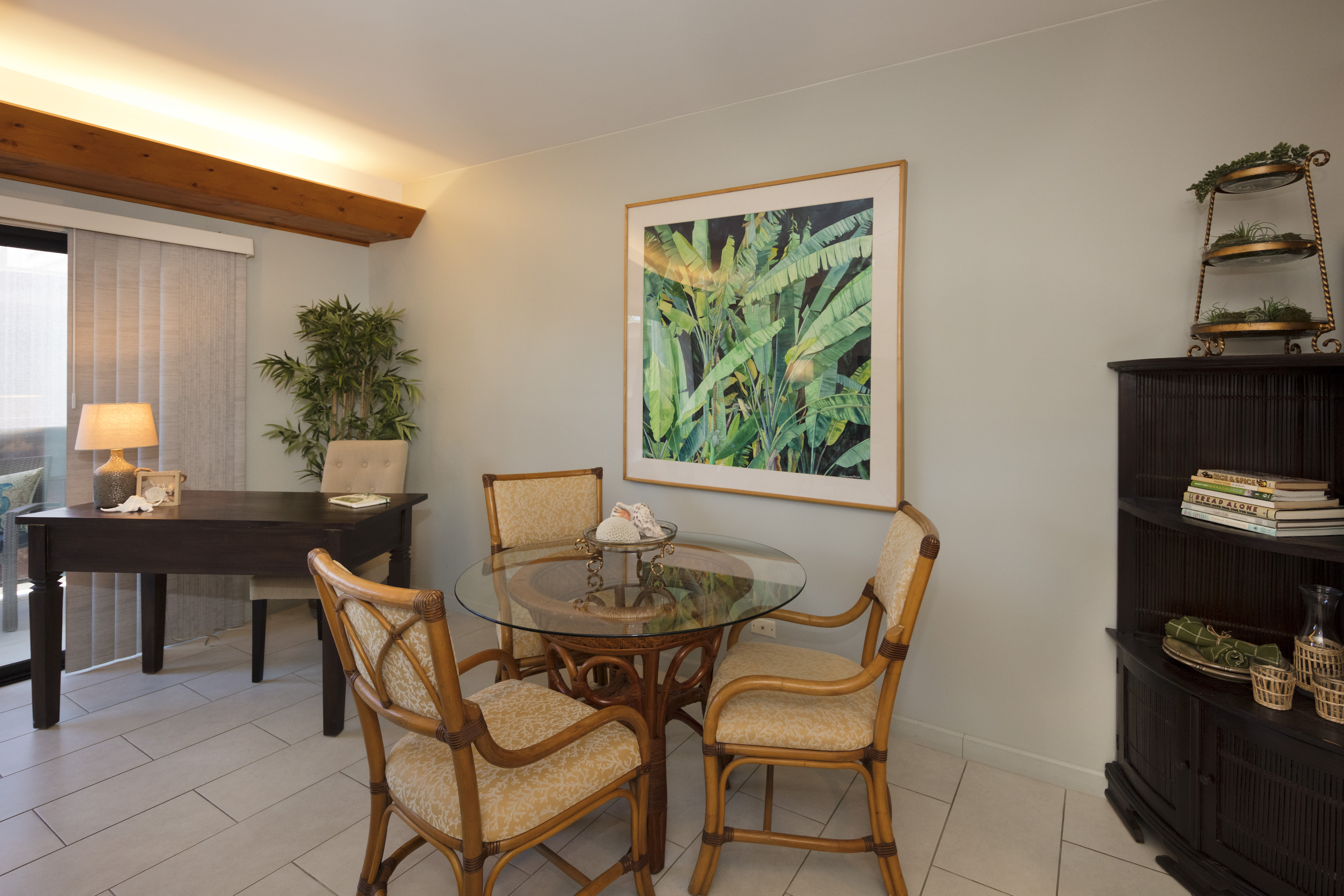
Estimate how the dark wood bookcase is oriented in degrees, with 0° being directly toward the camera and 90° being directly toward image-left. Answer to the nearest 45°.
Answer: approximately 45°

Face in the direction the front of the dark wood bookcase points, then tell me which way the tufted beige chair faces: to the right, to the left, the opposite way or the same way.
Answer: to the left

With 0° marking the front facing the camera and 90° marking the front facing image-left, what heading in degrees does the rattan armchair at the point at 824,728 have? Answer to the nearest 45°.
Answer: approximately 90°

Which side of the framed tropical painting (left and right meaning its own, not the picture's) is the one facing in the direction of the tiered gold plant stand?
left

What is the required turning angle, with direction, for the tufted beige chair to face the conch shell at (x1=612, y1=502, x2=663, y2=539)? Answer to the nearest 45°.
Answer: approximately 90° to its left

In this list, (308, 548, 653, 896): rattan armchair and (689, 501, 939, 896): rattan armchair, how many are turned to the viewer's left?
1

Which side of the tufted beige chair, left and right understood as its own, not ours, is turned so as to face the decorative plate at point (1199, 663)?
left

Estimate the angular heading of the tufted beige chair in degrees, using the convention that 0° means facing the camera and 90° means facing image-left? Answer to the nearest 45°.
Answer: approximately 45°

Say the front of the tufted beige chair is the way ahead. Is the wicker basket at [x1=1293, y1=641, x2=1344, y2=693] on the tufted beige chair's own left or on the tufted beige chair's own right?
on the tufted beige chair's own left
